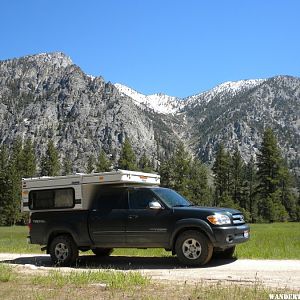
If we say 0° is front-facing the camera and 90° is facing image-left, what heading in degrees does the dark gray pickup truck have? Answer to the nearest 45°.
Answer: approximately 315°
